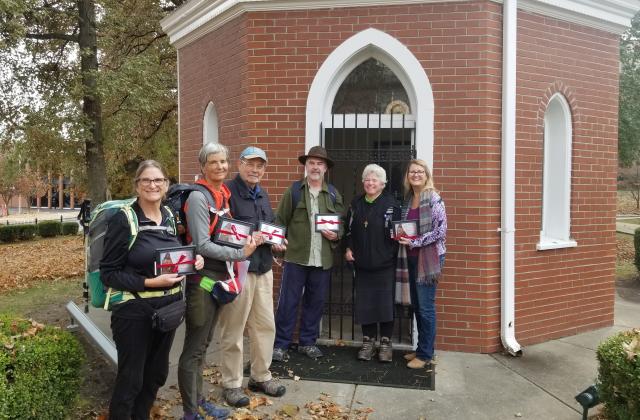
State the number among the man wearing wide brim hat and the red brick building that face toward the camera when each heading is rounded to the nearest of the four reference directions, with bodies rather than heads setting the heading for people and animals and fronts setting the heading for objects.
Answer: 2

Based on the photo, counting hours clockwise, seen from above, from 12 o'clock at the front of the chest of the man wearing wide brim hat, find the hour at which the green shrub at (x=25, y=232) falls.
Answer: The green shrub is roughly at 5 o'clock from the man wearing wide brim hat.

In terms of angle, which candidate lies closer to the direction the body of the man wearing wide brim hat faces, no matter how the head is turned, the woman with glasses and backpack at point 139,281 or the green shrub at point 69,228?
the woman with glasses and backpack

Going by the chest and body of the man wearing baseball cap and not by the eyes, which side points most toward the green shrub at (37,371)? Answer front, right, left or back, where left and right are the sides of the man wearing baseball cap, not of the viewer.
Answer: right

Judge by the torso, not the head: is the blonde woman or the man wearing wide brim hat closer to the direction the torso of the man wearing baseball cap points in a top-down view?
the blonde woman

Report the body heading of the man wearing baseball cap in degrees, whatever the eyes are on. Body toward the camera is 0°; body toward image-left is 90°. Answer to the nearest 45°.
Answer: approximately 315°

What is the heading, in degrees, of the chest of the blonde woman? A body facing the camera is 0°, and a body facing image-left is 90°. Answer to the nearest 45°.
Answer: approximately 45°

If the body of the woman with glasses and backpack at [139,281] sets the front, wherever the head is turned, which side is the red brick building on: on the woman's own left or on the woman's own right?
on the woman's own left

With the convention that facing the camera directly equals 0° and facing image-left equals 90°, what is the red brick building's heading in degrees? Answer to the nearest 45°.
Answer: approximately 0°

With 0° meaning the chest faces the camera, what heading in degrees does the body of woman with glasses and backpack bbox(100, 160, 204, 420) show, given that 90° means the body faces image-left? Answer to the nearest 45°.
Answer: approximately 315°
